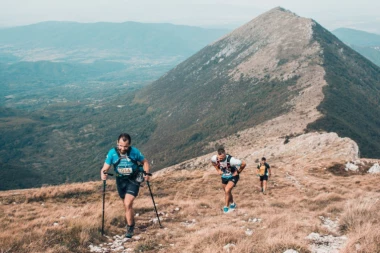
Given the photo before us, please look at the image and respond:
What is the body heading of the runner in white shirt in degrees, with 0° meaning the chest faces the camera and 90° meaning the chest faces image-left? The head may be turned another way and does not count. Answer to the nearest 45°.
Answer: approximately 45°

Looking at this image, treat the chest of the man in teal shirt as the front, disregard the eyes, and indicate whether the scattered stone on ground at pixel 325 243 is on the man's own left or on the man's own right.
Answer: on the man's own left

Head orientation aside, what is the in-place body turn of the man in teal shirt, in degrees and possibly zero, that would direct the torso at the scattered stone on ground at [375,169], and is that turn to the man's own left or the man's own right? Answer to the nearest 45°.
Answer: approximately 135° to the man's own left

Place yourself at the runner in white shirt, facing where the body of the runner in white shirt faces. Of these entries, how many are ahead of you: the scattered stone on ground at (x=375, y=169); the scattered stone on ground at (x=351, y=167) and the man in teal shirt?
1

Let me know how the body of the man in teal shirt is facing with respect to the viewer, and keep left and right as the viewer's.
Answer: facing the viewer

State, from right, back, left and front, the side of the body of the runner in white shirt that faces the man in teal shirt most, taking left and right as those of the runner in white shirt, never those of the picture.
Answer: front

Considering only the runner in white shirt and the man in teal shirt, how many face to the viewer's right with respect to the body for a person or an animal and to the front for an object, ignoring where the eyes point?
0

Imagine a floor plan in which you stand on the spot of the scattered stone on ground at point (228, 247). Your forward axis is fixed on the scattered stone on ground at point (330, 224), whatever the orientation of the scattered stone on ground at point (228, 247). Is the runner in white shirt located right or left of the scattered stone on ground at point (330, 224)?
left

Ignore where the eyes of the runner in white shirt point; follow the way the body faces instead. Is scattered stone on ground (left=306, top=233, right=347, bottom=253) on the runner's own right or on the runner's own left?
on the runner's own left
